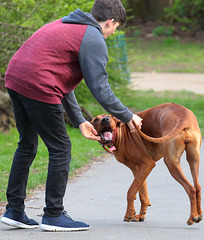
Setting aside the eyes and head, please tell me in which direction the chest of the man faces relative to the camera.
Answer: to the viewer's right

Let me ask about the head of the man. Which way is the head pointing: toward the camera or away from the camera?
away from the camera
